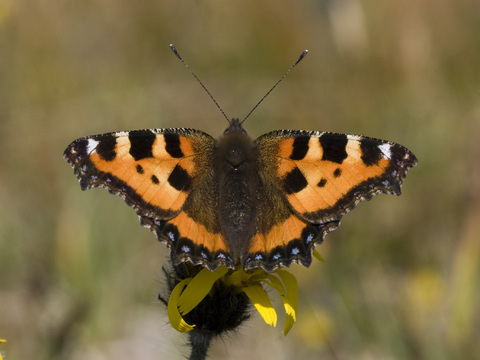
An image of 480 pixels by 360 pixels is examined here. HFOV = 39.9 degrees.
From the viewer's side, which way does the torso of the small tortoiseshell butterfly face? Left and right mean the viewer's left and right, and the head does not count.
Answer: facing away from the viewer
